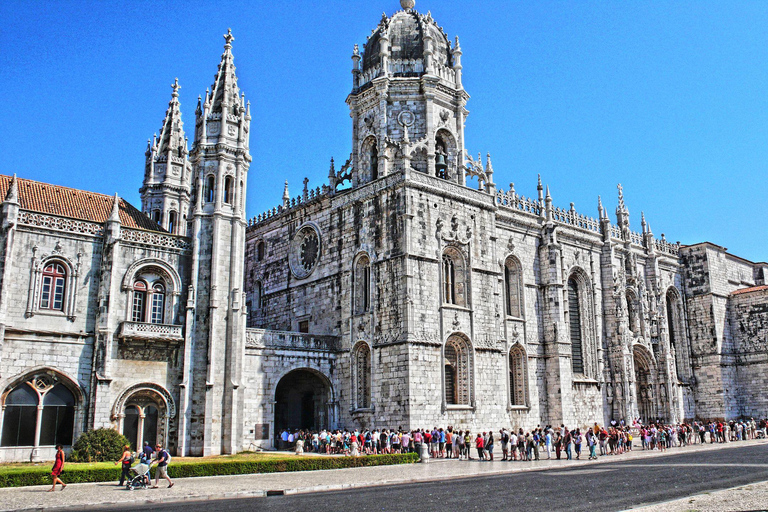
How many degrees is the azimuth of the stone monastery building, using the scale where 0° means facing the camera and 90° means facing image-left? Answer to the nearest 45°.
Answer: approximately 315°

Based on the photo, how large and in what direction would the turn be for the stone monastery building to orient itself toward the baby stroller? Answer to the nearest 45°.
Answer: approximately 45° to its right

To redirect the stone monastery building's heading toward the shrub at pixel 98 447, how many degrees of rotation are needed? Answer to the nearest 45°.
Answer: approximately 90° to its right

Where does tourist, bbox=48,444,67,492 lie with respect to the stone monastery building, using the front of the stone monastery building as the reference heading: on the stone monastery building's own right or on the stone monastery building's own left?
on the stone monastery building's own right
